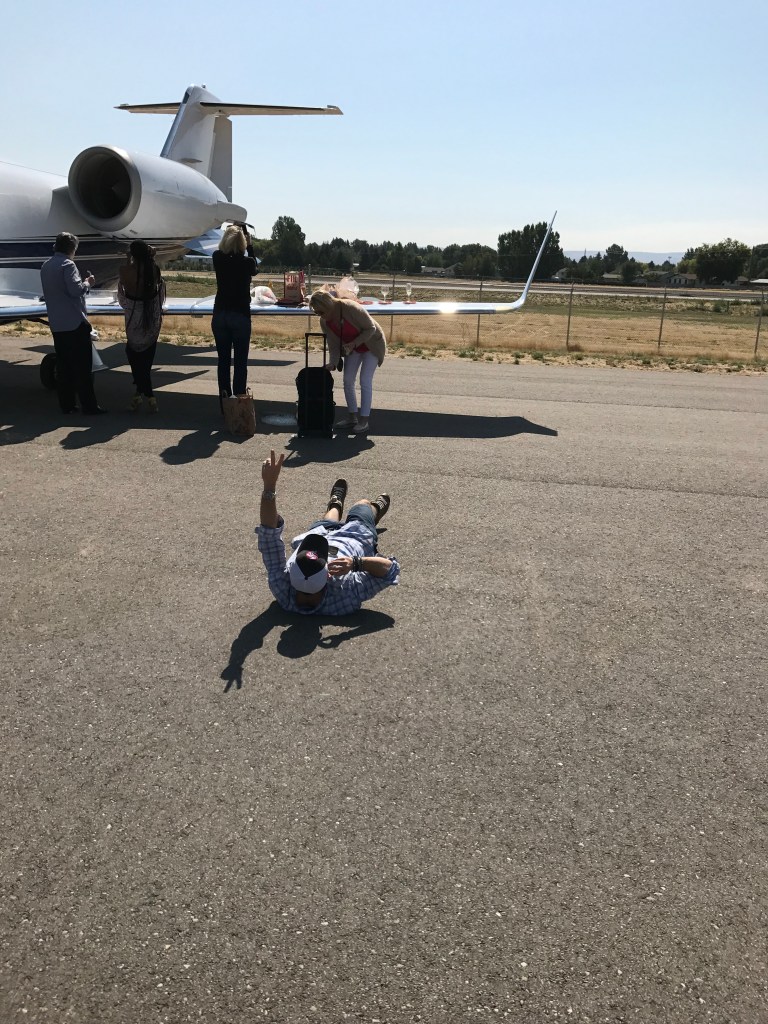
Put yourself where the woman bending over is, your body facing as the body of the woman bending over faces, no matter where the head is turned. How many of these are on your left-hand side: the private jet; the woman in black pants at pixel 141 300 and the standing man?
0

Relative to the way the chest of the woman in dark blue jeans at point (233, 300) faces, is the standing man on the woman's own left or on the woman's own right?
on the woman's own left

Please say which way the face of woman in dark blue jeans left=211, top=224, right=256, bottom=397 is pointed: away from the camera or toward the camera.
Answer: away from the camera

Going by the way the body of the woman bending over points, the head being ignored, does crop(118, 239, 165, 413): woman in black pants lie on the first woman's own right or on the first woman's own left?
on the first woman's own right

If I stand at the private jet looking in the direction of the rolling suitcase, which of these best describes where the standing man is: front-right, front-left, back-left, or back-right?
front-right

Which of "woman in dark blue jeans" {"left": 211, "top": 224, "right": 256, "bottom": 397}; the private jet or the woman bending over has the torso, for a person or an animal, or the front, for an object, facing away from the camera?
the woman in dark blue jeans

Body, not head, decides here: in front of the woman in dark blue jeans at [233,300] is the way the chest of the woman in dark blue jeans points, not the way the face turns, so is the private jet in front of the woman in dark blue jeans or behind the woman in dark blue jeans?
in front

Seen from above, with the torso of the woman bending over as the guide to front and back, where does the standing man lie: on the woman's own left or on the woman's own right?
on the woman's own right

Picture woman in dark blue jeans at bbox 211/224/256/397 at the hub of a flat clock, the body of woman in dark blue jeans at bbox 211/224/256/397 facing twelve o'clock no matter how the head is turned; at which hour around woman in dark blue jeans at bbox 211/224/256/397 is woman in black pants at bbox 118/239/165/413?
woman in black pants at bbox 118/239/165/413 is roughly at 10 o'clock from woman in dark blue jeans at bbox 211/224/256/397.

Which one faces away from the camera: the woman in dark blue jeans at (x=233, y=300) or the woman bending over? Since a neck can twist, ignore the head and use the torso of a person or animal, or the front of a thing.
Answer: the woman in dark blue jeans

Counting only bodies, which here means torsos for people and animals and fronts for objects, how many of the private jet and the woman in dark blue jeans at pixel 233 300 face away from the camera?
1

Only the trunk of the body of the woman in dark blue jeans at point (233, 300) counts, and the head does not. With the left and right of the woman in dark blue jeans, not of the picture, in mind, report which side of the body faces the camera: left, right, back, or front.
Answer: back

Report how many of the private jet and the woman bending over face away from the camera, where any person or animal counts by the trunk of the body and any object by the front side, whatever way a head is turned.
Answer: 0

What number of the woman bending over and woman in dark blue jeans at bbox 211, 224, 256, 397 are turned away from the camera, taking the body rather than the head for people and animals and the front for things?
1

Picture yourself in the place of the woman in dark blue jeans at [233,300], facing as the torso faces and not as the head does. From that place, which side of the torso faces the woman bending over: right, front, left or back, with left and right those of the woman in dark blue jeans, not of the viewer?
right

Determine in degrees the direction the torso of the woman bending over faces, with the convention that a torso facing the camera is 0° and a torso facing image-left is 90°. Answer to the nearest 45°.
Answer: approximately 45°
